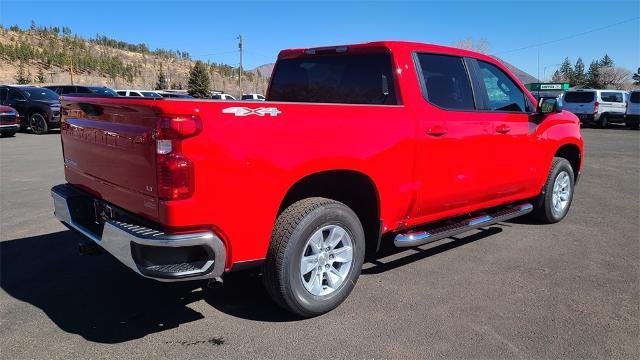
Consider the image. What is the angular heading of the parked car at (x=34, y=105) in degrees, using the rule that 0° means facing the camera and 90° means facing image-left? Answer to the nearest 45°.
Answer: approximately 315°

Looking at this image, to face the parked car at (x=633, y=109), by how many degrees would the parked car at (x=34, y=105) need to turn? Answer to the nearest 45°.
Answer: approximately 45° to its left

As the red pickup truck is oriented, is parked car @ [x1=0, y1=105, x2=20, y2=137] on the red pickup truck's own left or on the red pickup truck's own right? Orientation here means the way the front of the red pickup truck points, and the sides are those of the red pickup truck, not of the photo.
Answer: on the red pickup truck's own left

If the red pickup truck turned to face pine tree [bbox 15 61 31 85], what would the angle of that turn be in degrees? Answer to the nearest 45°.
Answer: approximately 90° to its left

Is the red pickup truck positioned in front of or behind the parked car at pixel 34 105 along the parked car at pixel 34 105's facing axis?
in front

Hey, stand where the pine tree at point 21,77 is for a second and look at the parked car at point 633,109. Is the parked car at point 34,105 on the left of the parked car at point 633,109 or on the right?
right

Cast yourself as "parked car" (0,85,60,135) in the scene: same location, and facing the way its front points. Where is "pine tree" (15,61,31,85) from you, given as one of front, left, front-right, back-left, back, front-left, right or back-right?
back-left

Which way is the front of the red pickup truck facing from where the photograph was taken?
facing away from the viewer and to the right of the viewer

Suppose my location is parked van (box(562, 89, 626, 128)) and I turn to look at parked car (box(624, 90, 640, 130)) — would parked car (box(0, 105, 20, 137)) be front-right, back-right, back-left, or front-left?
back-right

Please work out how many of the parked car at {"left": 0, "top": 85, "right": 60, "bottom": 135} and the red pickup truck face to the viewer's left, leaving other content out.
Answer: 0

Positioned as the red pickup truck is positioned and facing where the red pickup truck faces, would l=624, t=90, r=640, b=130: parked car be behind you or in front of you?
in front
